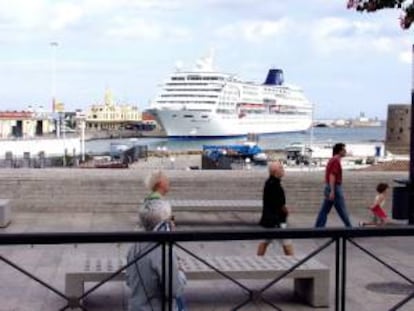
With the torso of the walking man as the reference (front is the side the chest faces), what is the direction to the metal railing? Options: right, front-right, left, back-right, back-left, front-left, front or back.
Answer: right

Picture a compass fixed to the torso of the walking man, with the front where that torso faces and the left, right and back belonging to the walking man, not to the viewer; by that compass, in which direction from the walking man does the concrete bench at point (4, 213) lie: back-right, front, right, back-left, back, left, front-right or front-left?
back

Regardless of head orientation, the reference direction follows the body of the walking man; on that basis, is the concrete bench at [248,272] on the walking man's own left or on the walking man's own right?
on the walking man's own right

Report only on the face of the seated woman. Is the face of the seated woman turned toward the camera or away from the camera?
away from the camera
